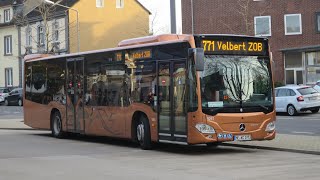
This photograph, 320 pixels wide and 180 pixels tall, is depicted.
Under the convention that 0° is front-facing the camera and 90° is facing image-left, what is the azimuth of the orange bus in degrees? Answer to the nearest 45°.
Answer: approximately 315°

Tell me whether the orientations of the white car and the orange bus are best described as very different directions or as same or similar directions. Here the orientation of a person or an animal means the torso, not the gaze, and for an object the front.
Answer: very different directions

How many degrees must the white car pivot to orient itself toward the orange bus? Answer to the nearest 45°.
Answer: approximately 135° to its left

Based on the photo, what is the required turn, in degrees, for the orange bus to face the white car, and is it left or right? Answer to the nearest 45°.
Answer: approximately 90° to its left
